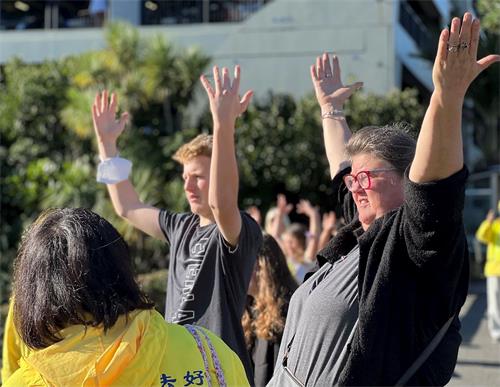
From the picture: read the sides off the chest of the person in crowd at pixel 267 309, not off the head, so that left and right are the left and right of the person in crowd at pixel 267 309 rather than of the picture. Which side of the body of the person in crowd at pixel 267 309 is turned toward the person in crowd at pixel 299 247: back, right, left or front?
front

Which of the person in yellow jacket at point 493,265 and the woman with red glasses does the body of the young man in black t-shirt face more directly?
the woman with red glasses

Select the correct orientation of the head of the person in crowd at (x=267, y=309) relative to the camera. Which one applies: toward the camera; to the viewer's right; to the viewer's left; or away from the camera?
away from the camera

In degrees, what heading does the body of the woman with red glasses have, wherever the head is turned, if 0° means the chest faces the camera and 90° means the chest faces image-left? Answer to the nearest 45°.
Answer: approximately 45°

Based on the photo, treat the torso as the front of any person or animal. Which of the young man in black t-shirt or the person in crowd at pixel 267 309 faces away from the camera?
the person in crowd

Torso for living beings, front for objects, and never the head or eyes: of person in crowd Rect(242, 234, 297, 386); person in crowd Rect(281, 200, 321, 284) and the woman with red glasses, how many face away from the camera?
1

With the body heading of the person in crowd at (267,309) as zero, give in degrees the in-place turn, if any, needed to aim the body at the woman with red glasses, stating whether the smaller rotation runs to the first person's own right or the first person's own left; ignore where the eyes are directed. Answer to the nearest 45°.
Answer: approximately 180°

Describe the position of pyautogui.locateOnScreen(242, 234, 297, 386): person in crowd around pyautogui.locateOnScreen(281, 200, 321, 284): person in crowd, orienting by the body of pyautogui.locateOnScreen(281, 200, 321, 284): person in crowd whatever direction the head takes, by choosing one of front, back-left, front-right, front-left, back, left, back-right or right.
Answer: front-left

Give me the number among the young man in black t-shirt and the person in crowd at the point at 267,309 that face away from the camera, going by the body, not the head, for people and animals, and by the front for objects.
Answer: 1

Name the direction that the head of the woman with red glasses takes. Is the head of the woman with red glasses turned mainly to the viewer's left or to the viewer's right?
to the viewer's left

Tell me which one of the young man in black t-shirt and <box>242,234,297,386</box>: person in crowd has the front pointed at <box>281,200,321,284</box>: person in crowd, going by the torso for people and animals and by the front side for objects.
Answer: <box>242,234,297,386</box>: person in crowd

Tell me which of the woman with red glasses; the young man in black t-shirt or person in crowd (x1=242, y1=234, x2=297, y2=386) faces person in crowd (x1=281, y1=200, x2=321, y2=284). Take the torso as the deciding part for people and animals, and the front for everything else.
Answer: person in crowd (x1=242, y1=234, x2=297, y2=386)

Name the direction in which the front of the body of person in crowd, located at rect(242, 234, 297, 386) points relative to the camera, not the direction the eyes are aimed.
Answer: away from the camera

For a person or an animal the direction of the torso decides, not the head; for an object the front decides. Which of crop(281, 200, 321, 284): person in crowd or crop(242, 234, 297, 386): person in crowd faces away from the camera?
crop(242, 234, 297, 386): person in crowd

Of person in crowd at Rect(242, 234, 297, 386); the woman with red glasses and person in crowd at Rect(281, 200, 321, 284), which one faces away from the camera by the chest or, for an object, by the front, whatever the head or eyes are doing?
person in crowd at Rect(242, 234, 297, 386)

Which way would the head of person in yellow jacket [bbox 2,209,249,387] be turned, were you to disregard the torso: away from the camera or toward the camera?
away from the camera
